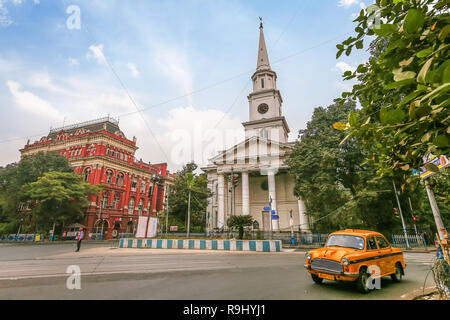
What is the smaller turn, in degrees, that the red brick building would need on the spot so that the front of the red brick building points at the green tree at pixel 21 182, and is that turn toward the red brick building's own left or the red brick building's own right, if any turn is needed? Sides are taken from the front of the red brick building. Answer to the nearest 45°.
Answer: approximately 45° to the red brick building's own right

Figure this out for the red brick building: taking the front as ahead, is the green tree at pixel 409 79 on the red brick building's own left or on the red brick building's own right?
on the red brick building's own left

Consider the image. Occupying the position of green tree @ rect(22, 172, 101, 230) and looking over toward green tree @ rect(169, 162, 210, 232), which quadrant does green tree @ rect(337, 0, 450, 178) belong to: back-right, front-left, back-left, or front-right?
front-right

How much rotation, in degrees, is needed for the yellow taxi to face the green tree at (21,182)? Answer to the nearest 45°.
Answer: approximately 45° to its right

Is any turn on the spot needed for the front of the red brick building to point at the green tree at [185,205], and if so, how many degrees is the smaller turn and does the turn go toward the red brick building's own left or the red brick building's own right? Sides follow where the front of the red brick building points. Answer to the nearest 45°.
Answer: approximately 90° to the red brick building's own left

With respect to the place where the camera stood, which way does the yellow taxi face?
facing the viewer and to the left of the viewer

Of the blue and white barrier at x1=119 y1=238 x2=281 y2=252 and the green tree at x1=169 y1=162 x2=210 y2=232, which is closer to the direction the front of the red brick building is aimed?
the blue and white barrier

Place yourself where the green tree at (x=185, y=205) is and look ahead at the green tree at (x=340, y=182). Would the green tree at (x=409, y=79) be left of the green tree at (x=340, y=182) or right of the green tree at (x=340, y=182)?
right
